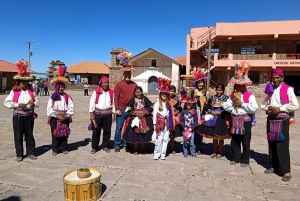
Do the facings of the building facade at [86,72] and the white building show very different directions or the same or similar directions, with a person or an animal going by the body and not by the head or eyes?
same or similar directions

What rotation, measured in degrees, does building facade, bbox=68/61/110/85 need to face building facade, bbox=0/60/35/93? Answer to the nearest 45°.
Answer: approximately 45° to its right

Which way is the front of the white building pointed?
toward the camera

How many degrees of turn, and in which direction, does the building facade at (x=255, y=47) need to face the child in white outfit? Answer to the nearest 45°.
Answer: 0° — it already faces them

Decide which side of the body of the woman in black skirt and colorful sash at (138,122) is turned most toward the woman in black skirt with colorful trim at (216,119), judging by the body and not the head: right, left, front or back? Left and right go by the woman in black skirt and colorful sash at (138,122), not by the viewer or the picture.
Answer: left

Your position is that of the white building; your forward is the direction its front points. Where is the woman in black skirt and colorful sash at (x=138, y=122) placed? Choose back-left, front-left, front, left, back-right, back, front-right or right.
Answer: front

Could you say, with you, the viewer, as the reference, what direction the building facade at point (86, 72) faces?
facing the viewer

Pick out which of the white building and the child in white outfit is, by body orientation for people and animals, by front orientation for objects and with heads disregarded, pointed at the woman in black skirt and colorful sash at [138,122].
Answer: the white building

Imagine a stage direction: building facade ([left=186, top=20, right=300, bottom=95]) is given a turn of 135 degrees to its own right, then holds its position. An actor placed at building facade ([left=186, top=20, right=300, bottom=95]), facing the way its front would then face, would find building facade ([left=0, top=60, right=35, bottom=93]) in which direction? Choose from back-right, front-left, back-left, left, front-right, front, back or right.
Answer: front-left

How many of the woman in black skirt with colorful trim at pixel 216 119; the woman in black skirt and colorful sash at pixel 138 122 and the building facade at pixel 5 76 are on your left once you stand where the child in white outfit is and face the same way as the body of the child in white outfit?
1

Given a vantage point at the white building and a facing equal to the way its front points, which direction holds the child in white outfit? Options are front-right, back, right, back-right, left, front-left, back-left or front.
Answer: front

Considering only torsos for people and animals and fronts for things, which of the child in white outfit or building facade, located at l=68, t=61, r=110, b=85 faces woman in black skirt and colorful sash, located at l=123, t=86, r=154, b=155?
the building facade

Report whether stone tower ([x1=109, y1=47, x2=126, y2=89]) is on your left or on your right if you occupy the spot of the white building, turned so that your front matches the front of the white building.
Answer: on your right

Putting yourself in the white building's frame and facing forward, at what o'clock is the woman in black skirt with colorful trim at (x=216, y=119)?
The woman in black skirt with colorful trim is roughly at 12 o'clock from the white building.

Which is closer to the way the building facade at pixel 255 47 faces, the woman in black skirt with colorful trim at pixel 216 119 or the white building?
the woman in black skirt with colorful trim

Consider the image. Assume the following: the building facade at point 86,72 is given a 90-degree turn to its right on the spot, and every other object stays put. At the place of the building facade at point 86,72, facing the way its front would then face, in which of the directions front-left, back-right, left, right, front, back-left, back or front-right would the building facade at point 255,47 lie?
back-left

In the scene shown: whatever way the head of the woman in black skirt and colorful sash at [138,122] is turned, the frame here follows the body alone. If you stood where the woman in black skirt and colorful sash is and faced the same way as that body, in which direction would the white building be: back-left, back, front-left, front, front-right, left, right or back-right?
back

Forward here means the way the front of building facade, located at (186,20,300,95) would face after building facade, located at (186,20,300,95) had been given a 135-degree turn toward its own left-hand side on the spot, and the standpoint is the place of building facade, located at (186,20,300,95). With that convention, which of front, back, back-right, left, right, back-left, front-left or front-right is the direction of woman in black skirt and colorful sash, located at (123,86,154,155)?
back-right

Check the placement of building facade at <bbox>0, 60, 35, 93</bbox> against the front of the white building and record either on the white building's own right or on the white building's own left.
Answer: on the white building's own right

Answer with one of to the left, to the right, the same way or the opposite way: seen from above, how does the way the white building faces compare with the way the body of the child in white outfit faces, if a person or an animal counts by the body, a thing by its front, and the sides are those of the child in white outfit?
the same way
